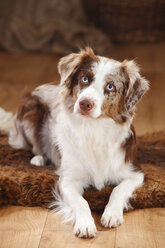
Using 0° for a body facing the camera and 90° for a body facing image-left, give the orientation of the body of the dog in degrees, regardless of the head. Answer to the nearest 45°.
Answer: approximately 315°
